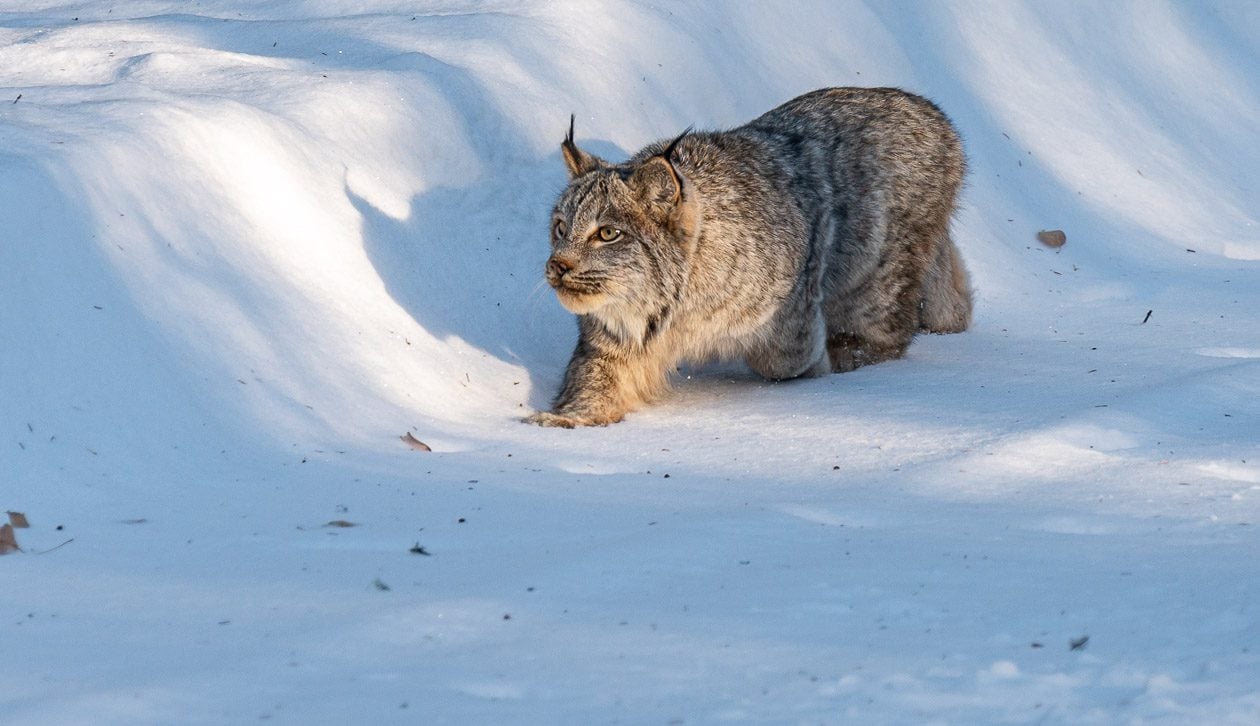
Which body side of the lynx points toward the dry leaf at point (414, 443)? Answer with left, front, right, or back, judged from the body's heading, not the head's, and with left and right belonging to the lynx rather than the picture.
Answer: front

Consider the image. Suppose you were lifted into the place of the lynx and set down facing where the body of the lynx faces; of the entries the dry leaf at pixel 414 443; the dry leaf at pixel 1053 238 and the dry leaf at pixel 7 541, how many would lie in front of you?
2

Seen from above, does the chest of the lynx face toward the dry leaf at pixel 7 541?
yes

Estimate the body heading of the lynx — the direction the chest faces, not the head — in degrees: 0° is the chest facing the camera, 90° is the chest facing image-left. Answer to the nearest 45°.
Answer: approximately 45°

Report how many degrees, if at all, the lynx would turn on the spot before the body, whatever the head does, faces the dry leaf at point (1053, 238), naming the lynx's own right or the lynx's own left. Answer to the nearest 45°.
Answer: approximately 180°
